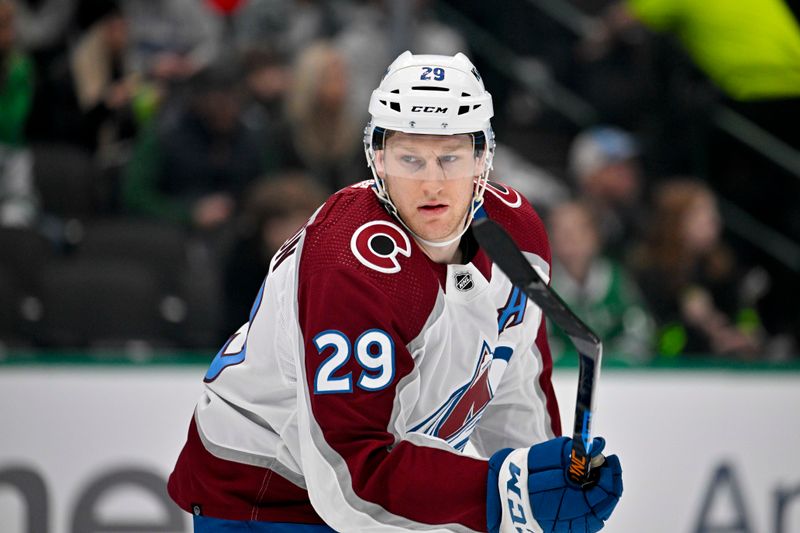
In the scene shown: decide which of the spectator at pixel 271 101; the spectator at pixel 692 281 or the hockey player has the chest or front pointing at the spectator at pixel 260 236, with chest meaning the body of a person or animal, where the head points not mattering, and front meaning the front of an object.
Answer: the spectator at pixel 271 101

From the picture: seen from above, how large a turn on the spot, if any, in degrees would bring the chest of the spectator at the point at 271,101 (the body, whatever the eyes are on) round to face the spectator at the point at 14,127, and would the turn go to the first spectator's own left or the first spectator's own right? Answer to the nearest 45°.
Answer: approximately 90° to the first spectator's own right

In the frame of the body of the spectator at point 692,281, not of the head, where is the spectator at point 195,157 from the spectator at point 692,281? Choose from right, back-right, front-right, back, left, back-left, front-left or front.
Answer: back-right

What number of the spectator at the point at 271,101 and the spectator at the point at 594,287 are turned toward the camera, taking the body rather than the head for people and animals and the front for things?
2

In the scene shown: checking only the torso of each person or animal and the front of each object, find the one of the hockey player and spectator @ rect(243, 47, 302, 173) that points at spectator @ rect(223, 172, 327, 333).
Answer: spectator @ rect(243, 47, 302, 173)

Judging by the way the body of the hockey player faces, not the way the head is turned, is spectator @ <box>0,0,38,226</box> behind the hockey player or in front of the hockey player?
behind

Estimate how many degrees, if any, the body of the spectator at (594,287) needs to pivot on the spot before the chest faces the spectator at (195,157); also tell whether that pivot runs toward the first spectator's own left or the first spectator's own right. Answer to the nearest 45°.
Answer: approximately 90° to the first spectator's own right

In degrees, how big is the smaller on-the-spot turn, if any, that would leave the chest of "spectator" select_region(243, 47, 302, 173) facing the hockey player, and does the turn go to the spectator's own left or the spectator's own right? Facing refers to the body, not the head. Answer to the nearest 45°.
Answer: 0° — they already face them
